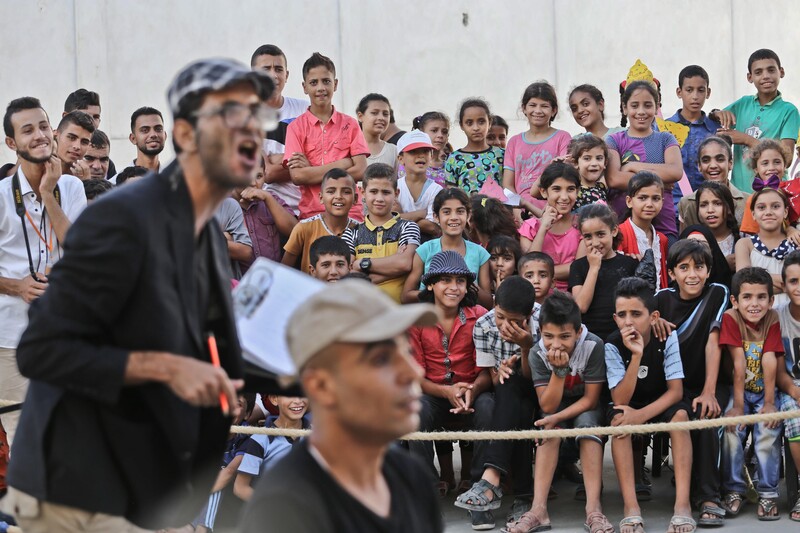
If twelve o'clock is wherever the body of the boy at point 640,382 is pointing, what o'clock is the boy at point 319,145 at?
the boy at point 319,145 is roughly at 4 o'clock from the boy at point 640,382.

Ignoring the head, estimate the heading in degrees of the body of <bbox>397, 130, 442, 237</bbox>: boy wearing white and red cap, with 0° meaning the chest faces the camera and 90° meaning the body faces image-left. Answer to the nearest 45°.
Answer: approximately 0°

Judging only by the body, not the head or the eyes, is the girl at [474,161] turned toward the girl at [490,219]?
yes

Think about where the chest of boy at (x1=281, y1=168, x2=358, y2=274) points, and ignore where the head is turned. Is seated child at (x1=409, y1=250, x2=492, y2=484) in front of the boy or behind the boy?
in front

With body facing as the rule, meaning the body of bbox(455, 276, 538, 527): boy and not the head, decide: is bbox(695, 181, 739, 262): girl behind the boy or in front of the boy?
behind

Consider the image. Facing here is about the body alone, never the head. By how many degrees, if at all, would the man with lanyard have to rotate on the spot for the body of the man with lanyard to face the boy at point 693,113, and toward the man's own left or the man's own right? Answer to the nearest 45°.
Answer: approximately 45° to the man's own left

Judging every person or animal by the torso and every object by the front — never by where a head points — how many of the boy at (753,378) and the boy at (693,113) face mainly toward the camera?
2

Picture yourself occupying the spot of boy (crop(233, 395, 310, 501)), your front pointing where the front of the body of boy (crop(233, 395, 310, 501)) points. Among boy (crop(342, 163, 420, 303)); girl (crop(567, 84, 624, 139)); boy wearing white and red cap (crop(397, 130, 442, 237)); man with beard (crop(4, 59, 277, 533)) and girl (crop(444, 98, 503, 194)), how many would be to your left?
4

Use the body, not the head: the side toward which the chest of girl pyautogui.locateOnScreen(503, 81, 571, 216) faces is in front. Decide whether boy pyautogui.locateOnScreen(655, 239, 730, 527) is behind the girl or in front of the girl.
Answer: in front

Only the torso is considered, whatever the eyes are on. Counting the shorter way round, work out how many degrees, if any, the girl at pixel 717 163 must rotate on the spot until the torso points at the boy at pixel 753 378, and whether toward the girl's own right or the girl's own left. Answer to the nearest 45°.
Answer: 0° — they already face them

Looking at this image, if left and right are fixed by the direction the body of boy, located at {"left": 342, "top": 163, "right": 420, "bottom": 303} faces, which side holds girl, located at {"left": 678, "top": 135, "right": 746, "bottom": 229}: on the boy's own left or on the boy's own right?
on the boy's own left
